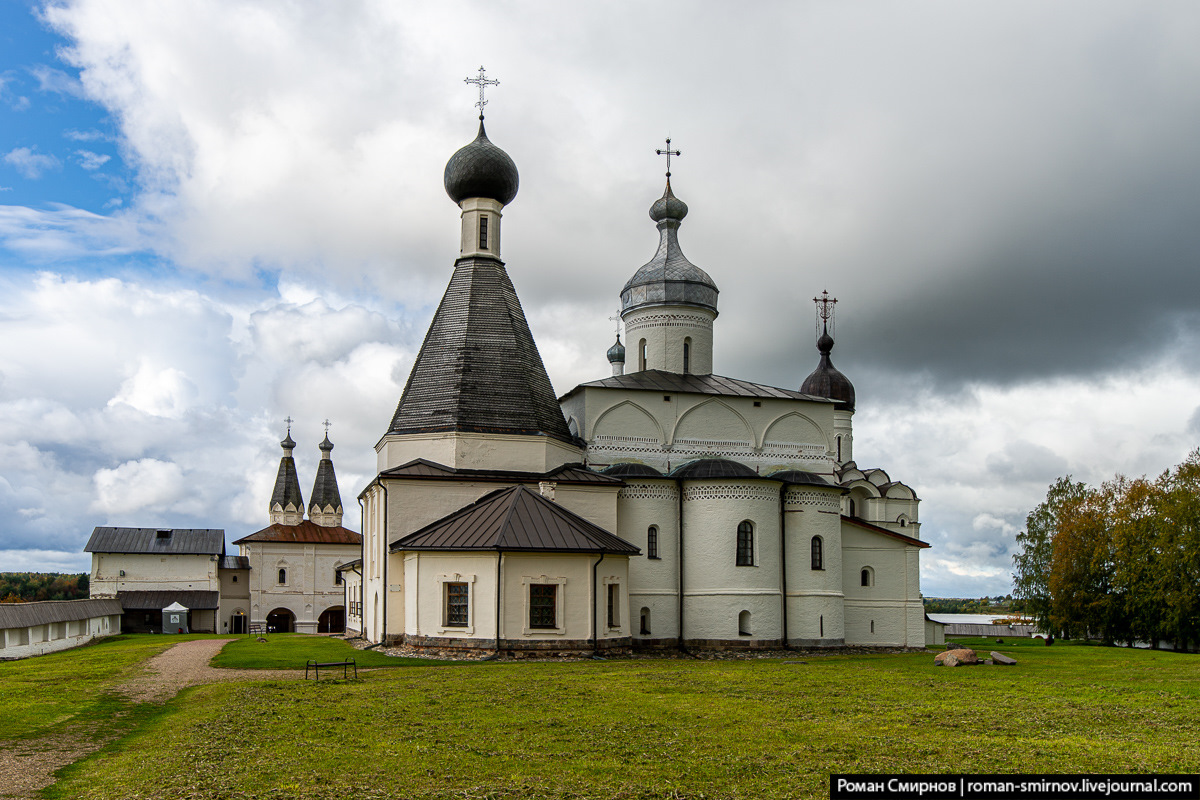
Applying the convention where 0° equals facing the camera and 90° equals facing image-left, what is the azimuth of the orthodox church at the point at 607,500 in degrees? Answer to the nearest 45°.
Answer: approximately 180°
